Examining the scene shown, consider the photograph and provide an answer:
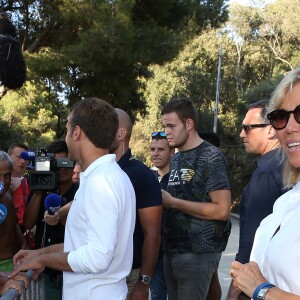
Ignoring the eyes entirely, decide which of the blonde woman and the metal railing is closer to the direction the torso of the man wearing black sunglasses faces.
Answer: the metal railing

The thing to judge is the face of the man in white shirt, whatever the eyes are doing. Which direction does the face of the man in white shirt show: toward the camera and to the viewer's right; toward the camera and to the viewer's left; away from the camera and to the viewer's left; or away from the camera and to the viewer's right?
away from the camera and to the viewer's left

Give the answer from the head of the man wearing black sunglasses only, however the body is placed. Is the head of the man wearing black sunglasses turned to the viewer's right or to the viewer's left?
to the viewer's left

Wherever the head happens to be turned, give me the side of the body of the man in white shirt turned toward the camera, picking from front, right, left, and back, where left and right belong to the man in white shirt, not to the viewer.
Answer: left

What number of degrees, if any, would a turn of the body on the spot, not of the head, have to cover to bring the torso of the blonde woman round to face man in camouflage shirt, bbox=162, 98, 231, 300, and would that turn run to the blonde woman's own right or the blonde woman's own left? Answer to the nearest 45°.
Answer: approximately 135° to the blonde woman's own right

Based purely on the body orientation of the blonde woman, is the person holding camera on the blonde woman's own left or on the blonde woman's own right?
on the blonde woman's own right

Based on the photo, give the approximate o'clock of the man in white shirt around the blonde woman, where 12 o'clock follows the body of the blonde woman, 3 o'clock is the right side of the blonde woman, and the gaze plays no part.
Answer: The man in white shirt is roughly at 2 o'clock from the blonde woman.

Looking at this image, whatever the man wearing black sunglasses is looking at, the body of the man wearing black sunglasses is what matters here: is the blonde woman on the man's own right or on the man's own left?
on the man's own left

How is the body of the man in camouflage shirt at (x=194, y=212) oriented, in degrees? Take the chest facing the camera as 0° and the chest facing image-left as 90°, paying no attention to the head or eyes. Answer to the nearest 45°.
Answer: approximately 45°

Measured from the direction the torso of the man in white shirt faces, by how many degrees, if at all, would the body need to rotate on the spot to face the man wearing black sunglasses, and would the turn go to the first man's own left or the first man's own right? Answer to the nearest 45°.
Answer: approximately 180°

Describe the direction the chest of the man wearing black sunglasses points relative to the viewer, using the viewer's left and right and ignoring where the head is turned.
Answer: facing to the left of the viewer

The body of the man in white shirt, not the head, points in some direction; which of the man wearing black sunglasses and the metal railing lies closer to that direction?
the metal railing

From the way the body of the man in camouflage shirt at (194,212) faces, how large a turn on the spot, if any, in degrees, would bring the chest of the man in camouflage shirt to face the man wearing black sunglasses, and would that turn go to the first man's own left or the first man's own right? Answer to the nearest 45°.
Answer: approximately 90° to the first man's own left
